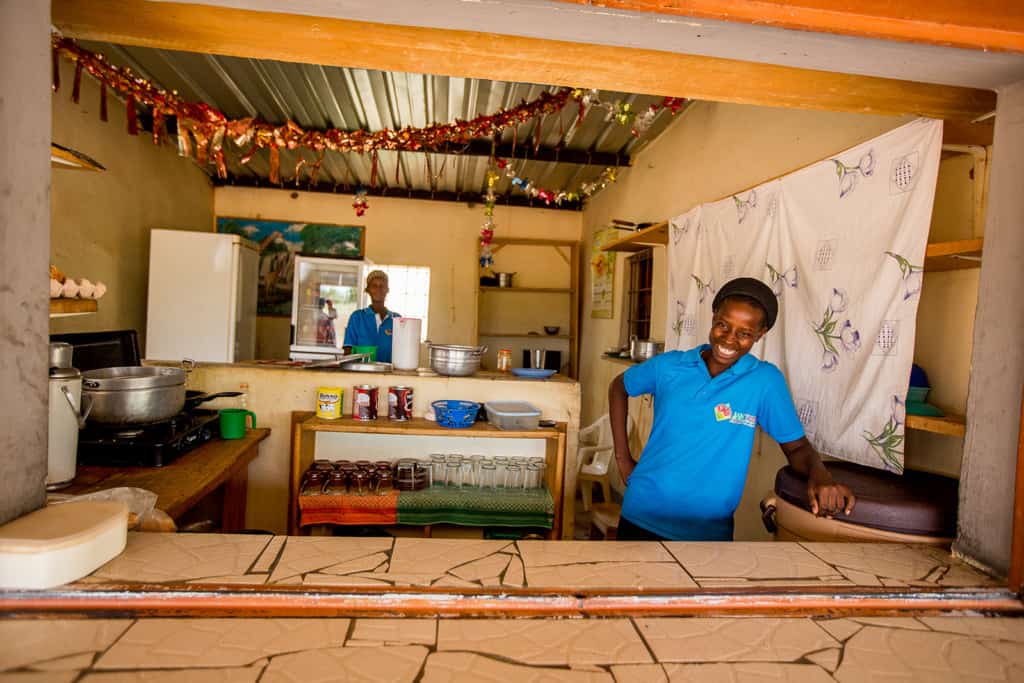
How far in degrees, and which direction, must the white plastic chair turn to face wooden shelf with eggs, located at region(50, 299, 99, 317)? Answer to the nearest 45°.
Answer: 0° — it already faces it

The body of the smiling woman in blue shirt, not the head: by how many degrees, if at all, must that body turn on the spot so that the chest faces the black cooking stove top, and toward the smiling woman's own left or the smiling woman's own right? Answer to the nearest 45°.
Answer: approximately 90° to the smiling woman's own right

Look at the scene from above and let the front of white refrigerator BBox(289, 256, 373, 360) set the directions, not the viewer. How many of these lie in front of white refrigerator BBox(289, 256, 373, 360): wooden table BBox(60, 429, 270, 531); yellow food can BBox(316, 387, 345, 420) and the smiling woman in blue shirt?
3

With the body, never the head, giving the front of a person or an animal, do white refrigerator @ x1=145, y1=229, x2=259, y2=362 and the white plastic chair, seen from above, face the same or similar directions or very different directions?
very different directions

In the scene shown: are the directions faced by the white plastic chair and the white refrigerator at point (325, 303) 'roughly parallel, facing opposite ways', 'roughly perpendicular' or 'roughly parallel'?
roughly perpendicular

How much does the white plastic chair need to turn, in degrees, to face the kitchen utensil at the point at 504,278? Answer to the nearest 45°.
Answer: approximately 90° to its right
